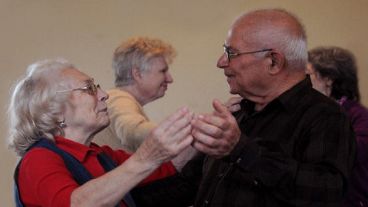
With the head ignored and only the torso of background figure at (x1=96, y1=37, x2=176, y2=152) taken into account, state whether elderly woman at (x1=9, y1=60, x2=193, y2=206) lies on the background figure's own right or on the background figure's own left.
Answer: on the background figure's own right

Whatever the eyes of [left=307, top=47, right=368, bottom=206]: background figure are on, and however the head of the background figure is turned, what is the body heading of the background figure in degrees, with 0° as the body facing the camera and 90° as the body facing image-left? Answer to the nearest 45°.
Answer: approximately 90°

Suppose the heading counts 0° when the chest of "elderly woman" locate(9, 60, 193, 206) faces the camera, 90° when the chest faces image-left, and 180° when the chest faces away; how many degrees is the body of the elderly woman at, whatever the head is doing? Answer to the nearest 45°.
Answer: approximately 315°

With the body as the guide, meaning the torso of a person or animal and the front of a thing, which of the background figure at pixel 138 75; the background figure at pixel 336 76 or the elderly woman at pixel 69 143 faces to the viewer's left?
the background figure at pixel 336 76

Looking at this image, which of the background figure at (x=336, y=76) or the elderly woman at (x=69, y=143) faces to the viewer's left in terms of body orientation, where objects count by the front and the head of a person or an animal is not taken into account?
the background figure

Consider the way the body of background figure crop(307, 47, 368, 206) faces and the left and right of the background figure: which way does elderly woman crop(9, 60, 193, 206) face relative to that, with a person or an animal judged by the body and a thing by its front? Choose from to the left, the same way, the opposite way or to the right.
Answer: the opposite way

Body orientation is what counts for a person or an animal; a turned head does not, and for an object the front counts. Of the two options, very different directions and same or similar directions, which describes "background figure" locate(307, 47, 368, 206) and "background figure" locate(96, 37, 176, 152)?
very different directions
